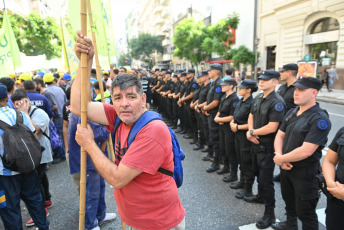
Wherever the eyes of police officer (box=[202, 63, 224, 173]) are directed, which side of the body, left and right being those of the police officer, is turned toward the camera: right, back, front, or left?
left

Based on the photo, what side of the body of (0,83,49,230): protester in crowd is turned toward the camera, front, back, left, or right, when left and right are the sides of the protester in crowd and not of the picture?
back

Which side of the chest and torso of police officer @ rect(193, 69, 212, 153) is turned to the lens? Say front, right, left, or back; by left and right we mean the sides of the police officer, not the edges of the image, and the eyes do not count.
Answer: left

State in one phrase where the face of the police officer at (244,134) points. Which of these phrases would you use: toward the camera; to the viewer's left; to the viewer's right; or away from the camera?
to the viewer's left

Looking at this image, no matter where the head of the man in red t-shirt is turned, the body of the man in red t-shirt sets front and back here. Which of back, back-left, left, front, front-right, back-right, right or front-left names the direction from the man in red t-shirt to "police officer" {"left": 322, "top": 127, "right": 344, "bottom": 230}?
back-left

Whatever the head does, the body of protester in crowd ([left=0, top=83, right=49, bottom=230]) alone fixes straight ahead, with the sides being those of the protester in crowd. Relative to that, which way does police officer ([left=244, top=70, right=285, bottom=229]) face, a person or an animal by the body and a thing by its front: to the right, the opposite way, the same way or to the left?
to the left

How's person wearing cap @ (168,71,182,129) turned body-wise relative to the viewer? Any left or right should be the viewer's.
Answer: facing to the left of the viewer

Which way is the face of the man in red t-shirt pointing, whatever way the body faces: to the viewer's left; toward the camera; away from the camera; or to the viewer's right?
toward the camera

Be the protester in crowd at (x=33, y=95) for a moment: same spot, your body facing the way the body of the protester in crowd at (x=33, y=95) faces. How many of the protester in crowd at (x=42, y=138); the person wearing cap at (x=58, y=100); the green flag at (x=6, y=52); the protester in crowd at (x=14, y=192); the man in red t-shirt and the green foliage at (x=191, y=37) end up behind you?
3

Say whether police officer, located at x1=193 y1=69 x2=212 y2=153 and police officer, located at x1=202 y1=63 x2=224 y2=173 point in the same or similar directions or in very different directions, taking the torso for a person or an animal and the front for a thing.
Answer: same or similar directions

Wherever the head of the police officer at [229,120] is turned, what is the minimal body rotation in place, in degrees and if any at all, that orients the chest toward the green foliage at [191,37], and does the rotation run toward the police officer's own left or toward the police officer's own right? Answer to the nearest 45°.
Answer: approximately 135° to the police officer's own right

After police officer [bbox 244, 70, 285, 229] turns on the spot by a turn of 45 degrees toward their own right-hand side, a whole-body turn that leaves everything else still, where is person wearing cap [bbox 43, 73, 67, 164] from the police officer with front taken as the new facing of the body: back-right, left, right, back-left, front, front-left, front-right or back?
front

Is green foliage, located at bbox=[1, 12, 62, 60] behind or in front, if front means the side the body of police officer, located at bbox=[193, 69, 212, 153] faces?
in front

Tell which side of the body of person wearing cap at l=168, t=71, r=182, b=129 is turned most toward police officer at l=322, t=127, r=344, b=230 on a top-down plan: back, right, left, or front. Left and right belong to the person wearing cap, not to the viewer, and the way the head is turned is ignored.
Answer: left

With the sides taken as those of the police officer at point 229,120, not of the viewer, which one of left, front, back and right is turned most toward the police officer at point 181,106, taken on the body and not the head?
right

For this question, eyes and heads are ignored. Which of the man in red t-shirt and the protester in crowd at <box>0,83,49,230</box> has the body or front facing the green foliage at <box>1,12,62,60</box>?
the protester in crowd

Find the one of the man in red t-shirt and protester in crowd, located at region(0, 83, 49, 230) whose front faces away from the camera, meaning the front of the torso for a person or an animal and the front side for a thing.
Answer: the protester in crowd

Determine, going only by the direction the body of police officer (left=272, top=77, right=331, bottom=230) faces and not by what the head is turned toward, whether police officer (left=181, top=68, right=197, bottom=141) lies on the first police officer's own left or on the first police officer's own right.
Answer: on the first police officer's own right

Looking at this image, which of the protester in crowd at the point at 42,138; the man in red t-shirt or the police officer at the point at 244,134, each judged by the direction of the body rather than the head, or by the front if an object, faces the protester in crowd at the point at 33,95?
the police officer

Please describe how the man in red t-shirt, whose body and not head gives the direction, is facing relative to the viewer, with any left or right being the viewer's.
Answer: facing the viewer and to the left of the viewer

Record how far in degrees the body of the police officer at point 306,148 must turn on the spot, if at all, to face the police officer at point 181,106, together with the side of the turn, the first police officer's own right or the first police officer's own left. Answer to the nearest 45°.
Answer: approximately 90° to the first police officer's own right
